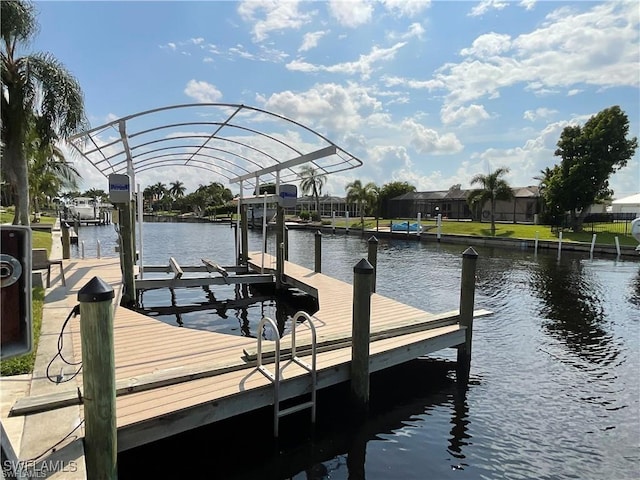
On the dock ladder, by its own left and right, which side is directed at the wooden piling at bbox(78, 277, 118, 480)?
right

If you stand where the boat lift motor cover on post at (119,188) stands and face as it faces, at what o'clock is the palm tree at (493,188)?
The palm tree is roughly at 8 o'clock from the boat lift motor cover on post.

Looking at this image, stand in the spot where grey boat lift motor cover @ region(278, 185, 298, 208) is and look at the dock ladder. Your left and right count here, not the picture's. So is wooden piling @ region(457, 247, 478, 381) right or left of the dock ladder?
left

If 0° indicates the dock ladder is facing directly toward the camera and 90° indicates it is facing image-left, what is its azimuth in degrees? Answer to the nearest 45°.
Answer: approximately 315°

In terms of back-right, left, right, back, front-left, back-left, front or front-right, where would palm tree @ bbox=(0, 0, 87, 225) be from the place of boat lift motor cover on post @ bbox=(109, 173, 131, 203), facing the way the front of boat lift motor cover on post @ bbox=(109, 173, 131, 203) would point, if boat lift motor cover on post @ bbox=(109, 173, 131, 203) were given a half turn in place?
front-left

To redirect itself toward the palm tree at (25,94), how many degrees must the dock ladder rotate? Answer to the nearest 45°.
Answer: approximately 180°

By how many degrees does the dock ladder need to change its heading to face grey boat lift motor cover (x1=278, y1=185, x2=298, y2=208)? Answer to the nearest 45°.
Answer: approximately 135° to its left

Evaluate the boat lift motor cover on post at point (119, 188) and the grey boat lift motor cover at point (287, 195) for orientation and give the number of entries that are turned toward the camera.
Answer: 2

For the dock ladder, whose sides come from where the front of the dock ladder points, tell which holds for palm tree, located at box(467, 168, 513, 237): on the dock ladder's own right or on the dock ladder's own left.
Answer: on the dock ladder's own left

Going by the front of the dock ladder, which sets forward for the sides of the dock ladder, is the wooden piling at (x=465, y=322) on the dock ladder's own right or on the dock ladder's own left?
on the dock ladder's own left

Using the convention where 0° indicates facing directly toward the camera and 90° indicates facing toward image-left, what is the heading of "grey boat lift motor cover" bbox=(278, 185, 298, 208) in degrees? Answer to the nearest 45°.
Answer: approximately 0°
